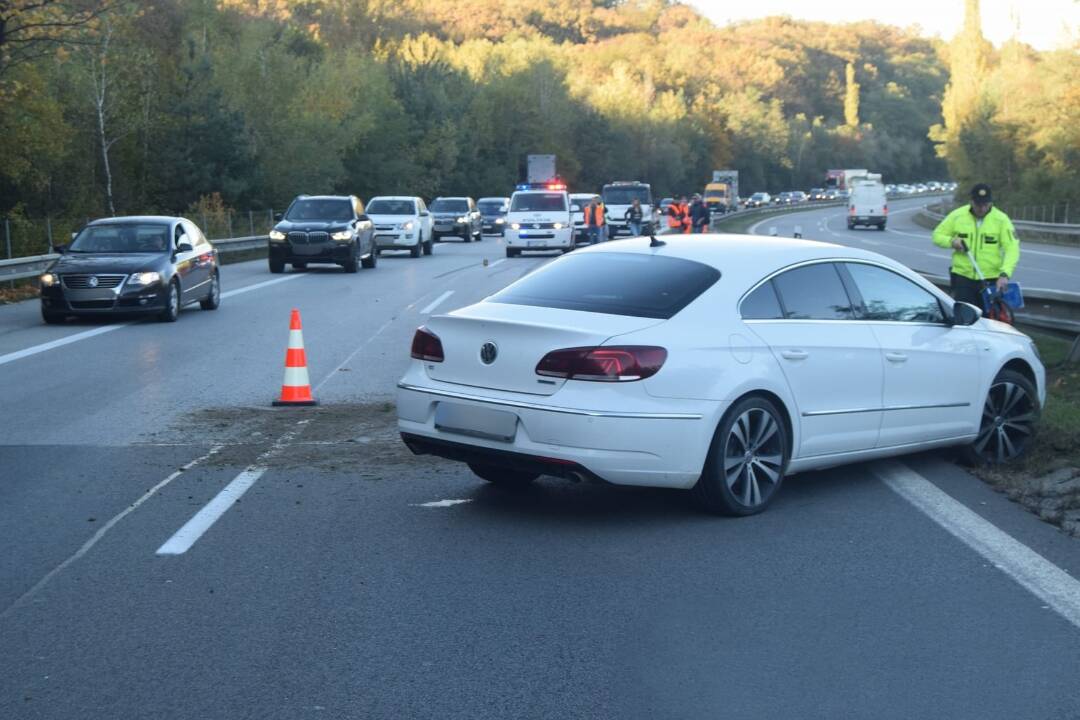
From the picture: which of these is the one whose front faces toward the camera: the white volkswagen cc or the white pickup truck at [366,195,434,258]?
the white pickup truck

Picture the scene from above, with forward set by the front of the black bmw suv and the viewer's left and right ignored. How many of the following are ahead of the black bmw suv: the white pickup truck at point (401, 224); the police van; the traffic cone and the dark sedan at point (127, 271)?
2

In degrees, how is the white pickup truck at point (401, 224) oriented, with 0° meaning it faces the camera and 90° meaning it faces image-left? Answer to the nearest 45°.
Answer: approximately 0°

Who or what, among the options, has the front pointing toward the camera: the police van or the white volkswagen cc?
the police van

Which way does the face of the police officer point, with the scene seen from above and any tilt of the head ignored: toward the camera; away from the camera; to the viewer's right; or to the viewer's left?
toward the camera

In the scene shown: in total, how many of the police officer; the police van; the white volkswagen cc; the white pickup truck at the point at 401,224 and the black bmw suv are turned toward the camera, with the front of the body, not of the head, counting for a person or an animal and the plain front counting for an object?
4

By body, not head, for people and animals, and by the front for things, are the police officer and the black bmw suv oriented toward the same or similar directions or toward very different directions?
same or similar directions

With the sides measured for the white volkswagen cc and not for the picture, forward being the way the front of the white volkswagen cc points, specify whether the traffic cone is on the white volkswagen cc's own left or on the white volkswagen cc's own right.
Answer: on the white volkswagen cc's own left

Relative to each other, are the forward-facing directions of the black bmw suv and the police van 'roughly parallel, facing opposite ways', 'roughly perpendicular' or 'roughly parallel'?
roughly parallel

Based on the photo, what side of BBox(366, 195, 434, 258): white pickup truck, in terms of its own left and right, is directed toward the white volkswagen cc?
front

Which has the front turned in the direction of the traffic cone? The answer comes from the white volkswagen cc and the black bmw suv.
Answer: the black bmw suv

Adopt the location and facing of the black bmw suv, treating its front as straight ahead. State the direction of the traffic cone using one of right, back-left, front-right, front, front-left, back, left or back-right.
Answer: front

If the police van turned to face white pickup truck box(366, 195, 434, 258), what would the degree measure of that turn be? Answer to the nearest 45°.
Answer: approximately 90° to its right

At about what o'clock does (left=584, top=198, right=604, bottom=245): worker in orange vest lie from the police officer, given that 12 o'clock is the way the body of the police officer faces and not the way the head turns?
The worker in orange vest is roughly at 5 o'clock from the police officer.

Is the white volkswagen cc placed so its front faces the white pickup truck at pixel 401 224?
no

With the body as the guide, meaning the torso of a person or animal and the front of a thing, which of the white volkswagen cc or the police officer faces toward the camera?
the police officer

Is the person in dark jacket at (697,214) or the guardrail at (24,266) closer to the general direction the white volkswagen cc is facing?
the person in dark jacket

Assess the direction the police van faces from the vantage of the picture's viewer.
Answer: facing the viewer

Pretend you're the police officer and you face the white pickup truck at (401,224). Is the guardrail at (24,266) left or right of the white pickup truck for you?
left

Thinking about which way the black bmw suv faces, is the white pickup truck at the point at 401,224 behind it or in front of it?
behind

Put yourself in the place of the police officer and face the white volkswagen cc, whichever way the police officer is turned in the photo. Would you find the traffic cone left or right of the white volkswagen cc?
right

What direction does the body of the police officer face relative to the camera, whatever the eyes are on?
toward the camera
